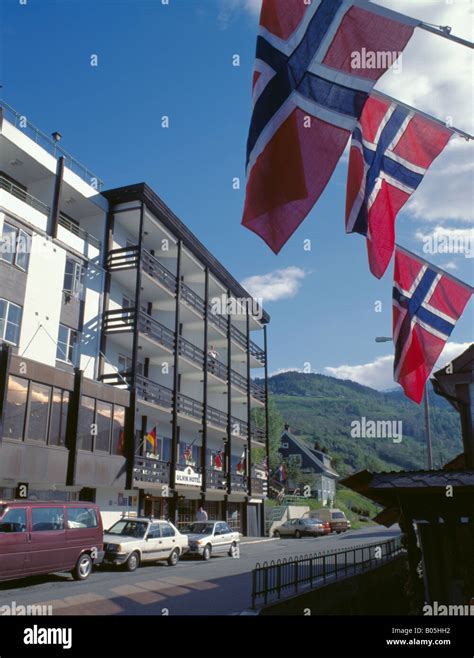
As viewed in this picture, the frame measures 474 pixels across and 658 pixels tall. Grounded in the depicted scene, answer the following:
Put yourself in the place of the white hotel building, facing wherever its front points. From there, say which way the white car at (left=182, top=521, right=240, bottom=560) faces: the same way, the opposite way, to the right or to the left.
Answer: to the right

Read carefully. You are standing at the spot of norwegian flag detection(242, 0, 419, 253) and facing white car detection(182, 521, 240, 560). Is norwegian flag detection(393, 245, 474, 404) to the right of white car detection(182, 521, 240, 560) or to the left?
right

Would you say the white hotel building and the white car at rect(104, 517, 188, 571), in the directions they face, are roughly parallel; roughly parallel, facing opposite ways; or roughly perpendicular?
roughly perpendicular

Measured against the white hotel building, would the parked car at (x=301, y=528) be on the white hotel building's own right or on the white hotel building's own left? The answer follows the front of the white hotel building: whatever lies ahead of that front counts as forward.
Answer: on the white hotel building's own left

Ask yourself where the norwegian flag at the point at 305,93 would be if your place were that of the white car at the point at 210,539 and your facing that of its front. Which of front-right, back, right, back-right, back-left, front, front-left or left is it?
front-left

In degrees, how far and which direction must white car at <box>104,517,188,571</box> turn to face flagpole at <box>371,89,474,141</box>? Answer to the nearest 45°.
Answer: approximately 45° to its left

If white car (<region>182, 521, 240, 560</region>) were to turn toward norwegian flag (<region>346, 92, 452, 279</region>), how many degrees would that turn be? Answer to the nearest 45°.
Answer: approximately 45° to its left

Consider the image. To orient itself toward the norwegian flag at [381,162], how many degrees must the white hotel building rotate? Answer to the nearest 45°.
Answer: approximately 45° to its right

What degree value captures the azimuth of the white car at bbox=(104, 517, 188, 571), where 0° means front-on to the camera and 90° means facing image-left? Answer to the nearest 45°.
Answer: approximately 45°
